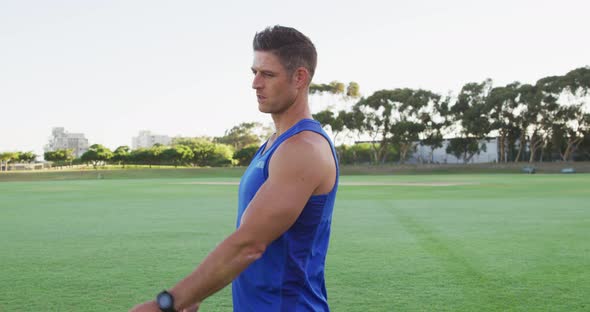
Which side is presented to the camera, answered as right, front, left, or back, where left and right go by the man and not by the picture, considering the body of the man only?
left
